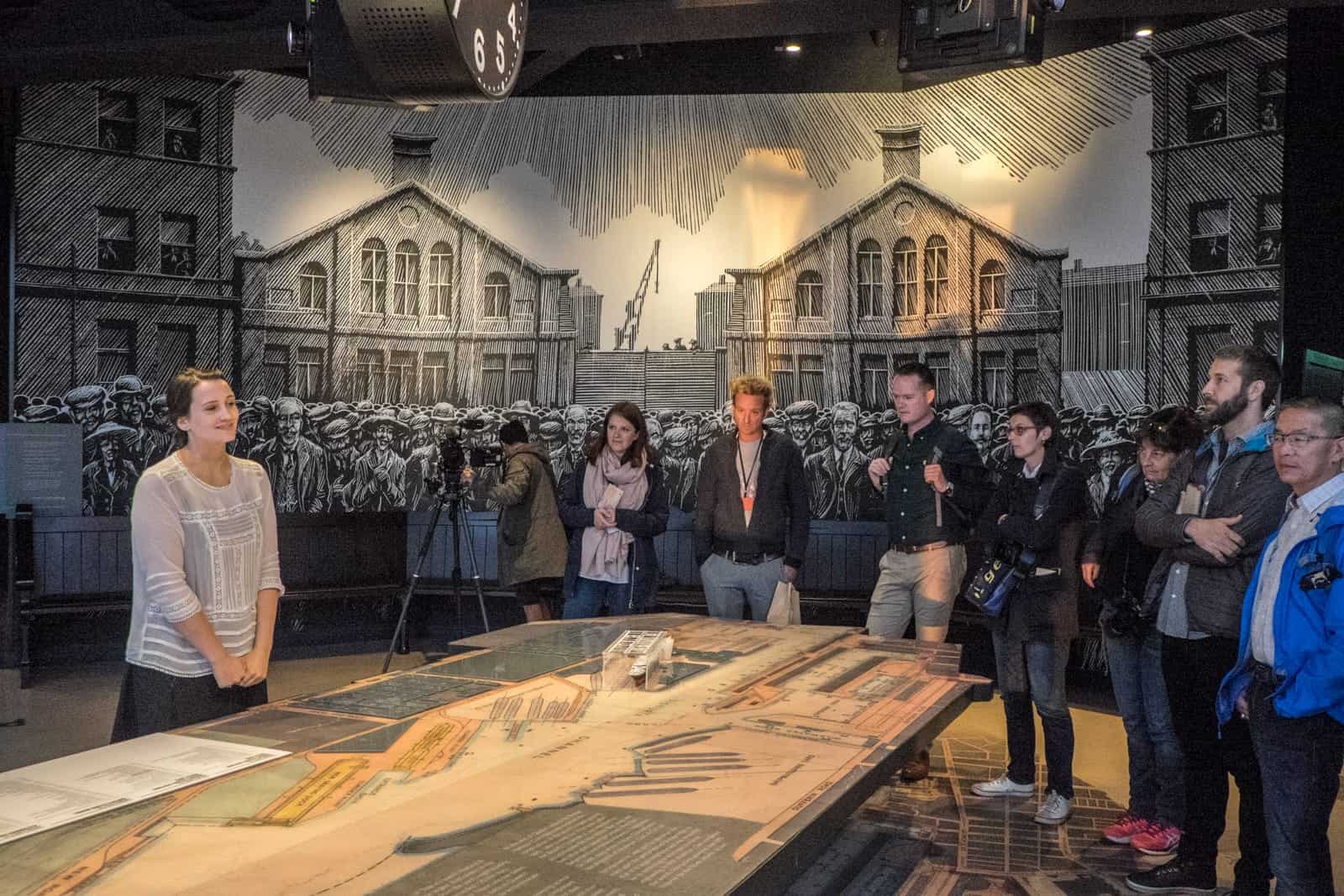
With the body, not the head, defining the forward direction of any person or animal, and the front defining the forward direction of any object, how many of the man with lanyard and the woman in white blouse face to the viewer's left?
0

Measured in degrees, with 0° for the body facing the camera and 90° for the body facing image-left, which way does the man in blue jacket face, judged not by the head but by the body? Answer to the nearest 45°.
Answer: approximately 45°

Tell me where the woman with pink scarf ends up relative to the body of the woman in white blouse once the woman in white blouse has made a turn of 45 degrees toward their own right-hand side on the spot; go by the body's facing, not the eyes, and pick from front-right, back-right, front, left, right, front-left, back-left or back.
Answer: back-left

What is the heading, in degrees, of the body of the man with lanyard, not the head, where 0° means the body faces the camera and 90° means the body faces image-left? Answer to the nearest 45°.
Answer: approximately 0°

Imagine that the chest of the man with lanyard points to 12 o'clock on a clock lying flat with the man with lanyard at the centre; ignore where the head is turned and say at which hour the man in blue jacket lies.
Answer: The man in blue jacket is roughly at 11 o'clock from the man with lanyard.

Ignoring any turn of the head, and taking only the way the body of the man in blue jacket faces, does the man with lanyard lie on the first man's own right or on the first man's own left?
on the first man's own right

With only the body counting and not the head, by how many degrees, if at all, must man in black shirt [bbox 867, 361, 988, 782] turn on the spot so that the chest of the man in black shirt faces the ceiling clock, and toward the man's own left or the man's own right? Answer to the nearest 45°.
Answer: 0° — they already face it

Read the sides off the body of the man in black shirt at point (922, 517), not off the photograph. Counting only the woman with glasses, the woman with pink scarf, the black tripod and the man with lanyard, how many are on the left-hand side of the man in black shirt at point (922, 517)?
1
